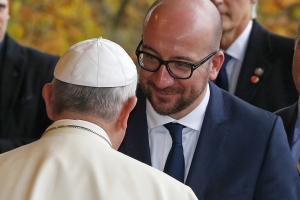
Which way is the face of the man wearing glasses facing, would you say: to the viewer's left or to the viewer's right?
to the viewer's left

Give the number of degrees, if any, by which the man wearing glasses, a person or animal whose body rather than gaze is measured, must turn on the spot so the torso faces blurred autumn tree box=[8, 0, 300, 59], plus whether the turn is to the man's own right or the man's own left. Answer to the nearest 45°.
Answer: approximately 90° to the man's own right

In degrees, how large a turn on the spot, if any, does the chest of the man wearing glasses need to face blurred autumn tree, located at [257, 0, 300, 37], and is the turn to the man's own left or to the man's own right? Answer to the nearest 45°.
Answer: approximately 135° to the man's own right

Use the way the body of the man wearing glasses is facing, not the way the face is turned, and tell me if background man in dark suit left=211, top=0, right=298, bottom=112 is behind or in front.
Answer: behind

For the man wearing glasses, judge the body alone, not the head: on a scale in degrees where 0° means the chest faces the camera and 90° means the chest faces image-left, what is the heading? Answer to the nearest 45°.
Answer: approximately 45°

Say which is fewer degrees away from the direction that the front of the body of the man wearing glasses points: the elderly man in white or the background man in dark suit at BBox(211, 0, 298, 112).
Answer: the elderly man in white

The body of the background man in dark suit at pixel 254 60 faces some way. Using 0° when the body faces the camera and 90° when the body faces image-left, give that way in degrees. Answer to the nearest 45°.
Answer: approximately 45°

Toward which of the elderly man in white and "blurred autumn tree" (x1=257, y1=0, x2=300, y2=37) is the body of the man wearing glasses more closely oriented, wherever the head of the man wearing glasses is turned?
the elderly man in white

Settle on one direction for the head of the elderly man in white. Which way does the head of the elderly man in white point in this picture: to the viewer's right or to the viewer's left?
to the viewer's right

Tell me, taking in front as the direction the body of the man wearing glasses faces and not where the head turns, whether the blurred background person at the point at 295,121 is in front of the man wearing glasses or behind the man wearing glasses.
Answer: behind

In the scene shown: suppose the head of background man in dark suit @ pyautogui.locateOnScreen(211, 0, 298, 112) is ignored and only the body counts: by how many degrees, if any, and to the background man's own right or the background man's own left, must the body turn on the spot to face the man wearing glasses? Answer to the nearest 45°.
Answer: approximately 45° to the background man's own left

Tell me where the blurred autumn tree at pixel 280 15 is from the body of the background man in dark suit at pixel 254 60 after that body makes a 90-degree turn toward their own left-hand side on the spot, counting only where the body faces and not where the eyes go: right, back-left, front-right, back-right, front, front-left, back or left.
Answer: back-left
